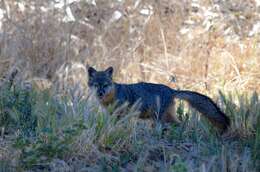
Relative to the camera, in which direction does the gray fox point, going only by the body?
to the viewer's left
